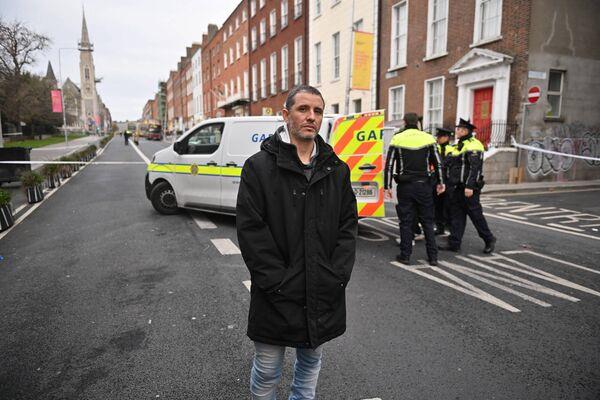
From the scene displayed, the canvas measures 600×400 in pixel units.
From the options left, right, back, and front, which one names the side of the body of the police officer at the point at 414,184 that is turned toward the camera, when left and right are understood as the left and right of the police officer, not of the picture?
back

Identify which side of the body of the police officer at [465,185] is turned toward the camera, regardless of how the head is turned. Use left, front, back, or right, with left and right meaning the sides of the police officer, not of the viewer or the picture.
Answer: left

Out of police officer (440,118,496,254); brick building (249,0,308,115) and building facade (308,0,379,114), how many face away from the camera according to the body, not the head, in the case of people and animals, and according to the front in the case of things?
0

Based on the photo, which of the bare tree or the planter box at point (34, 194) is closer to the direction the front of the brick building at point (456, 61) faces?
the planter box

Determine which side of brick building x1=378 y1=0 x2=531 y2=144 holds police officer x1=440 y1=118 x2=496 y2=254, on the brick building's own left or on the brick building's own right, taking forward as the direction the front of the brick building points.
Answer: on the brick building's own left

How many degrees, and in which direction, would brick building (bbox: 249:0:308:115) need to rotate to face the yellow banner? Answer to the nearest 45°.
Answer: approximately 45° to its left

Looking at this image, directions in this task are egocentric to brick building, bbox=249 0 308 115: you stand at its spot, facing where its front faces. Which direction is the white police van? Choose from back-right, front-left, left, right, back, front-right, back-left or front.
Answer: front-left

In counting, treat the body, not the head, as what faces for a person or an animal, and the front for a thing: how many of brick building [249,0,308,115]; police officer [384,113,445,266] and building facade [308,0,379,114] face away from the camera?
1

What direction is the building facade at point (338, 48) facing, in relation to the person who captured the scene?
facing the viewer and to the left of the viewer

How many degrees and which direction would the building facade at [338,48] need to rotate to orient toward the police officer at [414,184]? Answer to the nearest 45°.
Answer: approximately 45° to its left

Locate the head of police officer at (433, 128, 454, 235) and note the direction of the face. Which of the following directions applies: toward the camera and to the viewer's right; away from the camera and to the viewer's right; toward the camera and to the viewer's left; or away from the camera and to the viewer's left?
toward the camera and to the viewer's left

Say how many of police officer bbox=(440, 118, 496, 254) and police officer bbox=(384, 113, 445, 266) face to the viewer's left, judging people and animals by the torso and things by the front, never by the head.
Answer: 1

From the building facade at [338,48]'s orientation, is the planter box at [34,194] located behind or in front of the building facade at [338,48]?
in front

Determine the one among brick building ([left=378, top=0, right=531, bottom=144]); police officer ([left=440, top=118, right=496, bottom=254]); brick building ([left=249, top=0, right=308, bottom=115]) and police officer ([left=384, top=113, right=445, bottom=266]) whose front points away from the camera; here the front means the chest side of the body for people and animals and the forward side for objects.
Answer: police officer ([left=384, top=113, right=445, bottom=266])

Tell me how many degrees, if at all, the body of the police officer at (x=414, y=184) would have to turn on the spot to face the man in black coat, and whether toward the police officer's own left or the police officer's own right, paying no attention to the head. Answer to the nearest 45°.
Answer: approximately 180°

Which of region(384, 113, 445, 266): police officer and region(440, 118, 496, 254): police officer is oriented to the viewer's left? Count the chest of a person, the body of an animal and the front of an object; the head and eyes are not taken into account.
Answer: region(440, 118, 496, 254): police officer

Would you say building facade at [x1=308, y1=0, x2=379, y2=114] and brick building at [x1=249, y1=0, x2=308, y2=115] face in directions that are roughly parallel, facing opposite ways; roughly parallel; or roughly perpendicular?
roughly parallel

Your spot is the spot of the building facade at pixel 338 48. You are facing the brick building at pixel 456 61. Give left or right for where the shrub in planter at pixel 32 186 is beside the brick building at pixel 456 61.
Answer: right
